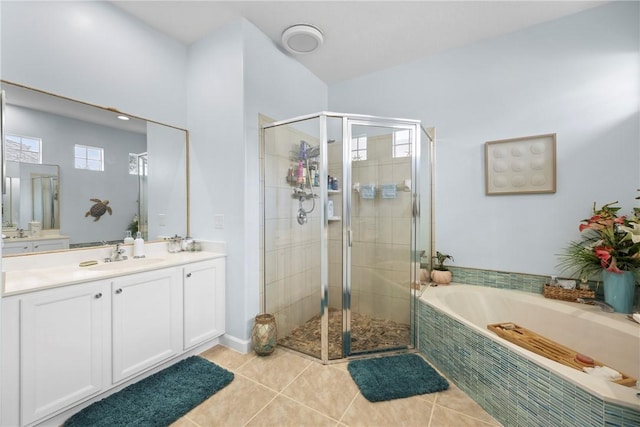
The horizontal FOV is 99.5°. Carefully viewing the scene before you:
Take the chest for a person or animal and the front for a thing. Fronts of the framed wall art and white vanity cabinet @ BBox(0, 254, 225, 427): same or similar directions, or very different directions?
very different directions

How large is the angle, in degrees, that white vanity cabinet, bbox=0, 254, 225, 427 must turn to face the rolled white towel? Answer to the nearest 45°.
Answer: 0° — it already faces it

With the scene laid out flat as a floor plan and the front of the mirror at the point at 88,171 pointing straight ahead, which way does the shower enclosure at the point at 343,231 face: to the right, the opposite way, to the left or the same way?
to the right

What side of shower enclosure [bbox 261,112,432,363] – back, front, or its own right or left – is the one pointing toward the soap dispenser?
right

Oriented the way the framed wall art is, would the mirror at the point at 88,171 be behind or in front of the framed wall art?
in front

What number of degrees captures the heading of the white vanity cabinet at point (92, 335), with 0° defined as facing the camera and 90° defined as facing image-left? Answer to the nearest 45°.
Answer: approximately 315°

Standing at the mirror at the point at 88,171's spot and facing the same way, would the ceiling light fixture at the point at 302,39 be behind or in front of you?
in front

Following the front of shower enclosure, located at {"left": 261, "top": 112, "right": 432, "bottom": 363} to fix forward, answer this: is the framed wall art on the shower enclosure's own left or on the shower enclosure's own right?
on the shower enclosure's own left

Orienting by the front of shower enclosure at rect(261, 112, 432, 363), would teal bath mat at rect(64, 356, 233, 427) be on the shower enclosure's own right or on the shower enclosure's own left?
on the shower enclosure's own right

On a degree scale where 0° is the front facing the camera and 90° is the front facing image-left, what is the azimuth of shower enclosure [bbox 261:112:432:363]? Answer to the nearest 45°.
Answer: approximately 0°
